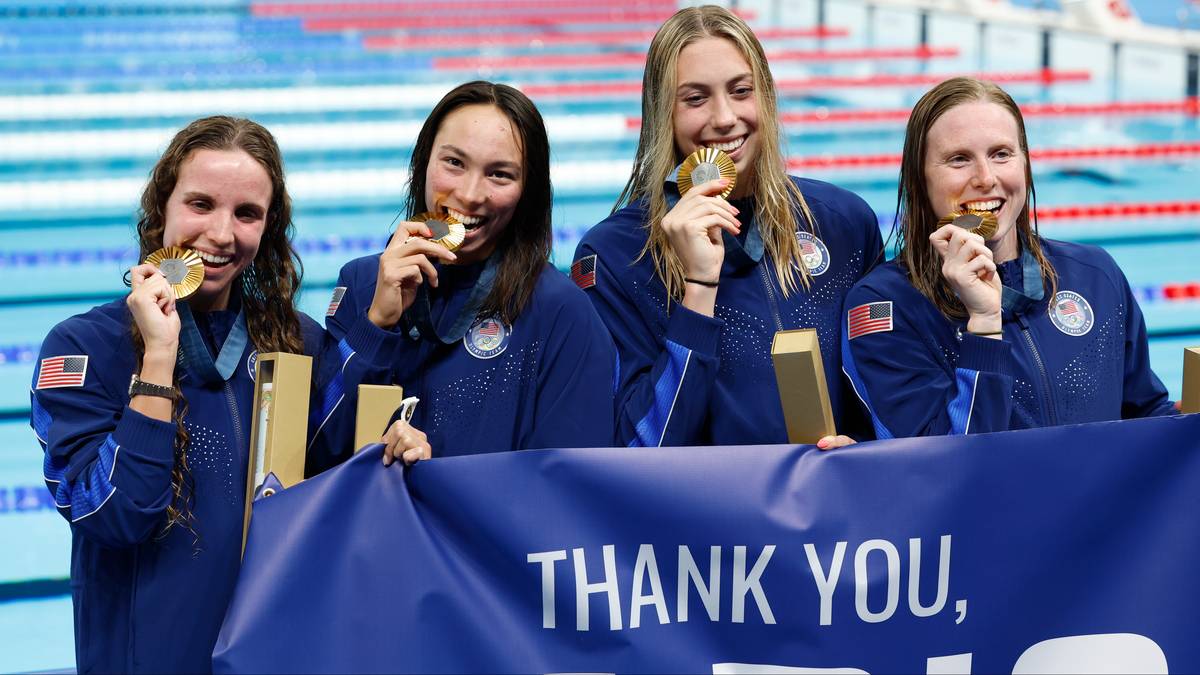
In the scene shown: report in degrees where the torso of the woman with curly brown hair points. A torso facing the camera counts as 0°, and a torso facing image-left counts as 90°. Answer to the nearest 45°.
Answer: approximately 315°

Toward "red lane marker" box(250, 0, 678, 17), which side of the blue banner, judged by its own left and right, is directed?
back

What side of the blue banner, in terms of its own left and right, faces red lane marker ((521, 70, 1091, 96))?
back

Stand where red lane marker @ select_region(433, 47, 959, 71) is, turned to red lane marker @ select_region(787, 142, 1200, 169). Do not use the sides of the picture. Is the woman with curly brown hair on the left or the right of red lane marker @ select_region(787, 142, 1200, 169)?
right

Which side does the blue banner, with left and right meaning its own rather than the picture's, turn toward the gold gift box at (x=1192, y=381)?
left

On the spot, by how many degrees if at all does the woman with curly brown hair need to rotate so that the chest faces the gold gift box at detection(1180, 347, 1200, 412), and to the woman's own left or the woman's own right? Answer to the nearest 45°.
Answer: approximately 45° to the woman's own left

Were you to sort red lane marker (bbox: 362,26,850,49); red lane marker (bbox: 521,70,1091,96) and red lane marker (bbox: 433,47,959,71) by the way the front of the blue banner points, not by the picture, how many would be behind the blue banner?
3

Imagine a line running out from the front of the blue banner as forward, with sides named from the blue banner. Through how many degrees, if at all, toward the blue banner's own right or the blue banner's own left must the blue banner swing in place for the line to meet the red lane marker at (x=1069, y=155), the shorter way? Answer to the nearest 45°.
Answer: approximately 180°

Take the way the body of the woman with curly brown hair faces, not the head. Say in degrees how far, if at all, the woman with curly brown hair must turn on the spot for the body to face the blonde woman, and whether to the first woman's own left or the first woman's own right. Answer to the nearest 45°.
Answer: approximately 45° to the first woman's own left

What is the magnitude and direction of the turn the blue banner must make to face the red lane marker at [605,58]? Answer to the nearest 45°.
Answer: approximately 180°

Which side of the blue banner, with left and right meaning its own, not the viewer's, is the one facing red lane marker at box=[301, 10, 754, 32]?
back

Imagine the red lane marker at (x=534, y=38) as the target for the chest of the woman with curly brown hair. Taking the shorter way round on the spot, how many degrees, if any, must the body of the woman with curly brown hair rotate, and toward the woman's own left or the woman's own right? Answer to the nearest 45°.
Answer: approximately 135° to the woman's own left

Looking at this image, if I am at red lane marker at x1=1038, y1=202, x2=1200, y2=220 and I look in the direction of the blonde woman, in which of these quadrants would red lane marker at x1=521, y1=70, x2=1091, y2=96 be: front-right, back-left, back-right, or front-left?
back-right

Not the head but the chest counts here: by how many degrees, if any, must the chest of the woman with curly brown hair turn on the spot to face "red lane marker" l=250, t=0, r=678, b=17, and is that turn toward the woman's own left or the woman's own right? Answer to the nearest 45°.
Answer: approximately 135° to the woman's own left
